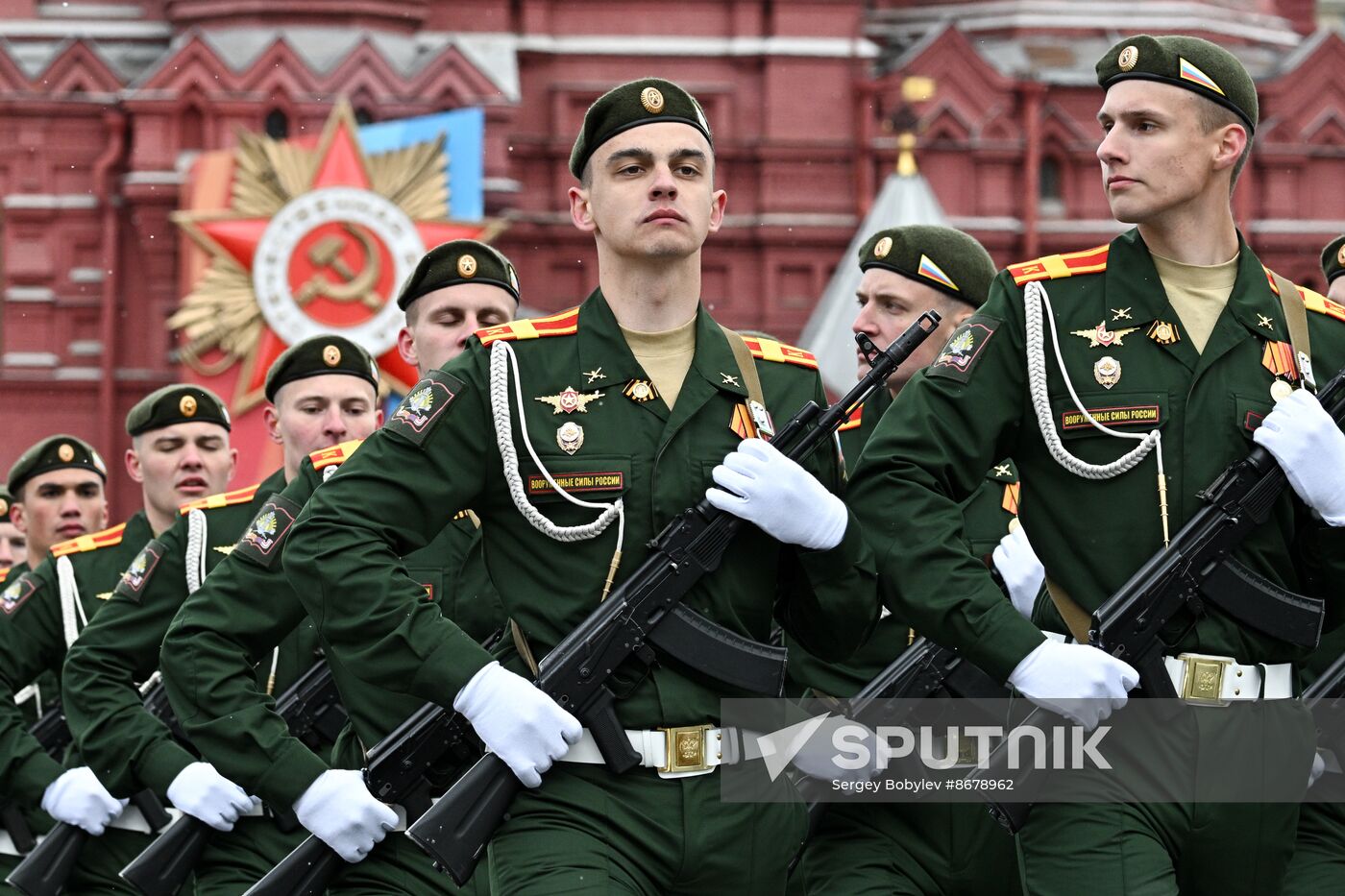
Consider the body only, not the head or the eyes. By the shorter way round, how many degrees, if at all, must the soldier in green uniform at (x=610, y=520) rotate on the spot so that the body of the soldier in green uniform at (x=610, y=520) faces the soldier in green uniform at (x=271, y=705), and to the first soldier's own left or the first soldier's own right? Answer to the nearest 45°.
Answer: approximately 135° to the first soldier's own right

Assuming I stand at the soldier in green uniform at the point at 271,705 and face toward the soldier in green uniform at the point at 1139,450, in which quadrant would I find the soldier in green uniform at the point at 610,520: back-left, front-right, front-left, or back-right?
front-right

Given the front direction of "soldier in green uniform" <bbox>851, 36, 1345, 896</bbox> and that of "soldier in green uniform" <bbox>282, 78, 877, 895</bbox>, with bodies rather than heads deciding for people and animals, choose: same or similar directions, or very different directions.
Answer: same or similar directions

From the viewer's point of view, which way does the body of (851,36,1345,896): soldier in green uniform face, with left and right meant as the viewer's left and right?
facing the viewer

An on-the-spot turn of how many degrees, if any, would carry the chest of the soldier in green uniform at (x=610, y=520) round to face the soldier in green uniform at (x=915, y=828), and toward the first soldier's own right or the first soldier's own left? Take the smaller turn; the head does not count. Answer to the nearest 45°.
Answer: approximately 135° to the first soldier's own left

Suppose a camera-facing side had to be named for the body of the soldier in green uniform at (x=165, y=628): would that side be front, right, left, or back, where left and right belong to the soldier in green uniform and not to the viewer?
front

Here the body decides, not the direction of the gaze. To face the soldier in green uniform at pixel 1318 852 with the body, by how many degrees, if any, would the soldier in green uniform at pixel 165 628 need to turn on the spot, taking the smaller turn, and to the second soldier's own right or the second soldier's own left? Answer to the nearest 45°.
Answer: approximately 45° to the second soldier's own left

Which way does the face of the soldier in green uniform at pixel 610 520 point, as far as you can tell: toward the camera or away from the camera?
toward the camera

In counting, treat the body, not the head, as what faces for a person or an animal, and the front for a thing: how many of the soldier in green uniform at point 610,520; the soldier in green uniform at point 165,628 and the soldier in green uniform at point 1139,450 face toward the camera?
3

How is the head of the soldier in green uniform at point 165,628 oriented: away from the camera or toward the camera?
toward the camera

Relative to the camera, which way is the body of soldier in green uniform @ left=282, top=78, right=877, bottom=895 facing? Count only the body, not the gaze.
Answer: toward the camera

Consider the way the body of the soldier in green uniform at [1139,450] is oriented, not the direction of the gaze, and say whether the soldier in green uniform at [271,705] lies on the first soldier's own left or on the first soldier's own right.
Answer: on the first soldier's own right

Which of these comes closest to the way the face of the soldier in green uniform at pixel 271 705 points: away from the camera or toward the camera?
toward the camera
